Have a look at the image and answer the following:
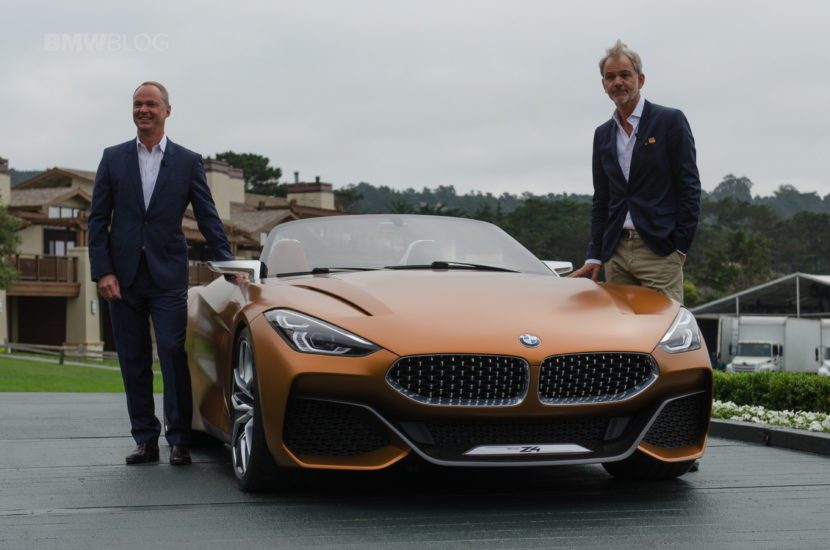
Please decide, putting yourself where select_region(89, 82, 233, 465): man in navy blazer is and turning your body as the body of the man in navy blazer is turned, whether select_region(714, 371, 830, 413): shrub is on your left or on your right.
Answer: on your left

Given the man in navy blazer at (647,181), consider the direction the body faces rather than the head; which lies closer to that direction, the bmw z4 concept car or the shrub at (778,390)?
the bmw z4 concept car

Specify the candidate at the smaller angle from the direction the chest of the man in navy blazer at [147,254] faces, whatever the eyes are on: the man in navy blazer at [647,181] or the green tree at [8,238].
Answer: the man in navy blazer

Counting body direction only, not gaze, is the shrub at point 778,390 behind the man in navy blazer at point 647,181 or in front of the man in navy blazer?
behind

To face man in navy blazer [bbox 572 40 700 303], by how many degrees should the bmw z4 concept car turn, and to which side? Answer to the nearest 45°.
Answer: approximately 90° to its left

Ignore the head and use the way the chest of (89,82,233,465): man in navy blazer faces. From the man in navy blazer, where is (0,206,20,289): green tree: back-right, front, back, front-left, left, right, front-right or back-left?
back

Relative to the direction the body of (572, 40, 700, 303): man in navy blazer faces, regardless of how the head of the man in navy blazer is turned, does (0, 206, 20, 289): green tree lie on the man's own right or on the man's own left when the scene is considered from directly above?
on the man's own right

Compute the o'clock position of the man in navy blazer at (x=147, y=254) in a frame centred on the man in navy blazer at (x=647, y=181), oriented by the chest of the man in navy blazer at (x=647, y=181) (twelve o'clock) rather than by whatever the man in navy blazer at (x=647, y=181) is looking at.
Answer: the man in navy blazer at (x=147, y=254) is roughly at 1 o'clock from the man in navy blazer at (x=647, y=181).
